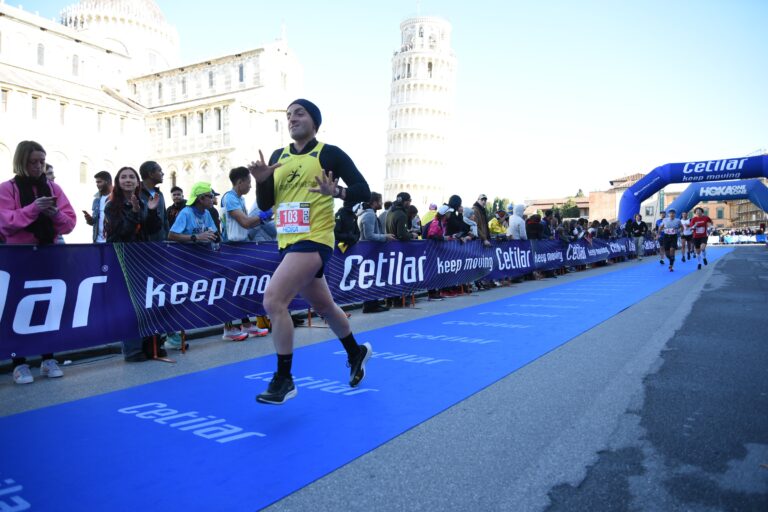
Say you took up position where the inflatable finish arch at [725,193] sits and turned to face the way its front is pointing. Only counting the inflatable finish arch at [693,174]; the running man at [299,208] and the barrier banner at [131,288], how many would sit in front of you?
3

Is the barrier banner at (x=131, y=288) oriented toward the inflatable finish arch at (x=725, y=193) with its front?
no

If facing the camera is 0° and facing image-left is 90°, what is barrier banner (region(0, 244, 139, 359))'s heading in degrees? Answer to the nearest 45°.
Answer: approximately 315°

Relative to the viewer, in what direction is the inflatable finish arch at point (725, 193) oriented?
toward the camera

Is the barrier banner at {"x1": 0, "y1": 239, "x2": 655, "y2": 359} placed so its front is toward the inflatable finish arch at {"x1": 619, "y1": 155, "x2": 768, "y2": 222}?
no

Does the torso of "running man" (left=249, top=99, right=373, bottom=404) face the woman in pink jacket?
no

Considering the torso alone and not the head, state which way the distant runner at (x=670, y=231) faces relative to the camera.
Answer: toward the camera

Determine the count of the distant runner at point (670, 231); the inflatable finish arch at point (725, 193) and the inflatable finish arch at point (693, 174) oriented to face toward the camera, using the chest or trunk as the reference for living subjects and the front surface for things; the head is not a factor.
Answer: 3

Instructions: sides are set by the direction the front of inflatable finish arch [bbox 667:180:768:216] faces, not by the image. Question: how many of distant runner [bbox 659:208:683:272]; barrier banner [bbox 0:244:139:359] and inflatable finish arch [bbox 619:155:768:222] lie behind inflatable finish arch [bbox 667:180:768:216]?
0

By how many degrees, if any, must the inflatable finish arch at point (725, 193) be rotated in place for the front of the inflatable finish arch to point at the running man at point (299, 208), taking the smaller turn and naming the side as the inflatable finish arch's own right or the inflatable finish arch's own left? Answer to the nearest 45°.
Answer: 0° — it already faces them

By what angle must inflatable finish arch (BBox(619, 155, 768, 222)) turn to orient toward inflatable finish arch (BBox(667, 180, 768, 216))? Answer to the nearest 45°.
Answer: approximately 180°

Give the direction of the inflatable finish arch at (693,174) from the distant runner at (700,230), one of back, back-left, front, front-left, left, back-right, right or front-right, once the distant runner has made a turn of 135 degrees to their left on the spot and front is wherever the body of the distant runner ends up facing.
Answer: front-left

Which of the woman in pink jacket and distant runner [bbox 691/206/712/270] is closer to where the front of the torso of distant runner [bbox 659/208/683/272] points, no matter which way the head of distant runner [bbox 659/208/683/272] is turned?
the woman in pink jacket

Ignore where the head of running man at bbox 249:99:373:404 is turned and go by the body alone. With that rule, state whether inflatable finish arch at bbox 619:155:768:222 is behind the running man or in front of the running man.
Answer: behind

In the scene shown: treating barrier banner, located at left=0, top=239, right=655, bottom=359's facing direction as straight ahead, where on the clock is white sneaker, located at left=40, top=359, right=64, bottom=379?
The white sneaker is roughly at 3 o'clock from the barrier banner.

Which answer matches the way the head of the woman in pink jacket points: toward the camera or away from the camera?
toward the camera

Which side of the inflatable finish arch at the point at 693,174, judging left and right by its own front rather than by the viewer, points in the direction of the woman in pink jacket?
front

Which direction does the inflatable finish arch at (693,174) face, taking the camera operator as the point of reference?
facing the viewer
